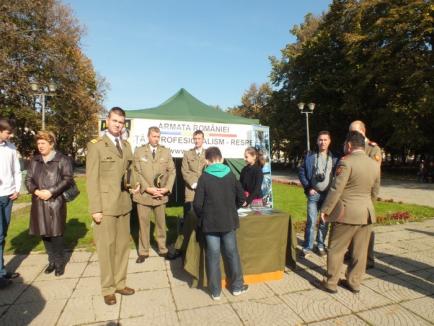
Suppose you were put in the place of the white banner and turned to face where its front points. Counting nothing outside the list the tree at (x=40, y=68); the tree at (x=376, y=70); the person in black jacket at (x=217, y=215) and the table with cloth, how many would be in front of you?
2

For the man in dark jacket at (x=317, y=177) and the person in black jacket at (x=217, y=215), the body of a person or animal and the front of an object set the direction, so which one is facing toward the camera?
the man in dark jacket

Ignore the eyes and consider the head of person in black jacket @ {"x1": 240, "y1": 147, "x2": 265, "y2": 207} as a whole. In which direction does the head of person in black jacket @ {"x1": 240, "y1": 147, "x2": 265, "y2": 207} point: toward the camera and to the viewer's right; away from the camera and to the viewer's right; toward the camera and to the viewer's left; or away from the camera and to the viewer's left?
toward the camera and to the viewer's left

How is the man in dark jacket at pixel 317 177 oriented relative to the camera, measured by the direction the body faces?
toward the camera

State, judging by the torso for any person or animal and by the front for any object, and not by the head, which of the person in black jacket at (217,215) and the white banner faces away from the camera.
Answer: the person in black jacket

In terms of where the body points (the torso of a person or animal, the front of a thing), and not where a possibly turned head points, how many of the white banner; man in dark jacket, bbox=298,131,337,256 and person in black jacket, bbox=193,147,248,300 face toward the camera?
2

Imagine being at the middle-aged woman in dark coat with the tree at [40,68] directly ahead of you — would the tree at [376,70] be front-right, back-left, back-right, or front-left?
front-right

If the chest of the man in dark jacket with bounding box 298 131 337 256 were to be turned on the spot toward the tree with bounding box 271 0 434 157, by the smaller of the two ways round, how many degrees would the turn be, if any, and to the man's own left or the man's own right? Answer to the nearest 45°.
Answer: approximately 180°

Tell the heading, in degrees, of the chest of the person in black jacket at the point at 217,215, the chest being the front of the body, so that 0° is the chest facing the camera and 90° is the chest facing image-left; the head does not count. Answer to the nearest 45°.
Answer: approximately 180°

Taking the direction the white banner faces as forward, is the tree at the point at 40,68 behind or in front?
behind

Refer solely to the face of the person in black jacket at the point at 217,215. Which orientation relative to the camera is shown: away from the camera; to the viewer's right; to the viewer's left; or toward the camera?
away from the camera

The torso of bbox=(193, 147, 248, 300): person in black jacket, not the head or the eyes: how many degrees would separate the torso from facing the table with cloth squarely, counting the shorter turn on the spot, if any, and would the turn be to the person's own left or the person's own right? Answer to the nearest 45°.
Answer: approximately 45° to the person's own right

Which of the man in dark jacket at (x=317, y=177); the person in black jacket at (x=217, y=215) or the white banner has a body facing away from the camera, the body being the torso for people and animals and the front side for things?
the person in black jacket

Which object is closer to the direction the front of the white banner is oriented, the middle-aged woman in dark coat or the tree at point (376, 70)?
the middle-aged woman in dark coat

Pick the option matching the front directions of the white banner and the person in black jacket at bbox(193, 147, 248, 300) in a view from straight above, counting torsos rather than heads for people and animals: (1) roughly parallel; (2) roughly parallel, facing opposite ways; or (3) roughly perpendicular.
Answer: roughly parallel, facing opposite ways

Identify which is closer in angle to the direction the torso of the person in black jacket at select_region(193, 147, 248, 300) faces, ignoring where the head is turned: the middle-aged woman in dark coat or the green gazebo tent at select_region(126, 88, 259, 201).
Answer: the green gazebo tent

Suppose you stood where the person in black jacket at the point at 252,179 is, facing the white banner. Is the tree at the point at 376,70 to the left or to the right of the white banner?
right

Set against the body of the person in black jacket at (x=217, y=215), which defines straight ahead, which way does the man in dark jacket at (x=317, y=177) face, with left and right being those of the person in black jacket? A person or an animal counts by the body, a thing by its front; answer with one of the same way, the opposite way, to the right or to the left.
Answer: the opposite way
